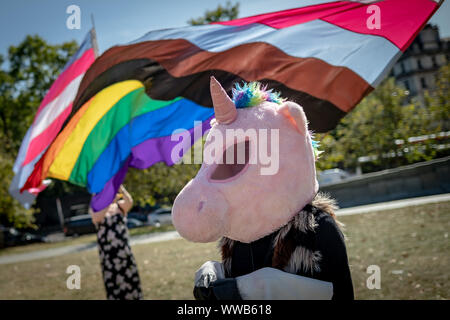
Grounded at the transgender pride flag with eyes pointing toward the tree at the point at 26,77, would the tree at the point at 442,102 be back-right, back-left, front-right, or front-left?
front-right

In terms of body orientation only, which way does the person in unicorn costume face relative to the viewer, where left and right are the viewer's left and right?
facing the viewer and to the left of the viewer

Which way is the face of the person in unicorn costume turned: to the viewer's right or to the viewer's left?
to the viewer's left

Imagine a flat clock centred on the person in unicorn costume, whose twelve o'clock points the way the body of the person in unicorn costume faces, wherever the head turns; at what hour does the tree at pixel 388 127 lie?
The tree is roughly at 5 o'clock from the person in unicorn costume.

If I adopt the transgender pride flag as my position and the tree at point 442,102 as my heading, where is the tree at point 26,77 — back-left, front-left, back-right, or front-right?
front-left

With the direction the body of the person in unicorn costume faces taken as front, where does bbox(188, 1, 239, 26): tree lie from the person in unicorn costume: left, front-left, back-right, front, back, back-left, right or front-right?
back-right

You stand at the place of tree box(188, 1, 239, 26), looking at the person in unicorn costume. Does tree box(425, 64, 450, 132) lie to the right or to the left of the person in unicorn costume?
left

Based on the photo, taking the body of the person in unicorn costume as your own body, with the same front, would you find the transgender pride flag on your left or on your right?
on your right
